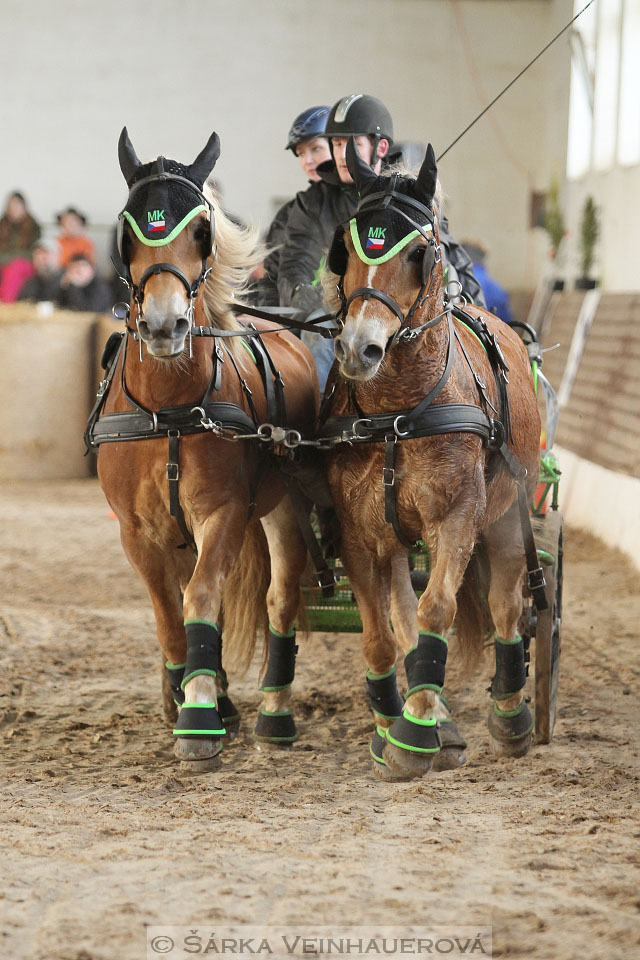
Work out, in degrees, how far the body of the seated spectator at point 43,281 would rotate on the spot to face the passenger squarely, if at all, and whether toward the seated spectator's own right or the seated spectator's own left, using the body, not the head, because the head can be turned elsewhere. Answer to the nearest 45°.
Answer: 0° — they already face them

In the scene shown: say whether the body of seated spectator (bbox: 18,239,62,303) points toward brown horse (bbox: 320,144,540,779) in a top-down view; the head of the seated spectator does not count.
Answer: yes

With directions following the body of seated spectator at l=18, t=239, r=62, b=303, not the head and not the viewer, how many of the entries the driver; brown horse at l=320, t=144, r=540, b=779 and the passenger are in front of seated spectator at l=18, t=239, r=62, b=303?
3

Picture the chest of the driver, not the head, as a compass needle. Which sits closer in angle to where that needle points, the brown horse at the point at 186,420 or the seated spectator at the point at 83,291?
the brown horse

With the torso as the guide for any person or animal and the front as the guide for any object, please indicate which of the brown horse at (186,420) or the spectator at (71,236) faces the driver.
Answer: the spectator

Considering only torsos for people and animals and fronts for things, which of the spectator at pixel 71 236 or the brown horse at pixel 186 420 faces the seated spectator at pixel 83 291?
the spectator

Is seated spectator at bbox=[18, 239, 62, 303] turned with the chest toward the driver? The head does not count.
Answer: yes

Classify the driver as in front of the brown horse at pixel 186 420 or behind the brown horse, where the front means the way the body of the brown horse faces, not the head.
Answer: behind

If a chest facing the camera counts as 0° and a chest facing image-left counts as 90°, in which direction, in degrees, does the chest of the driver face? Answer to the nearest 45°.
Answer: approximately 45°
